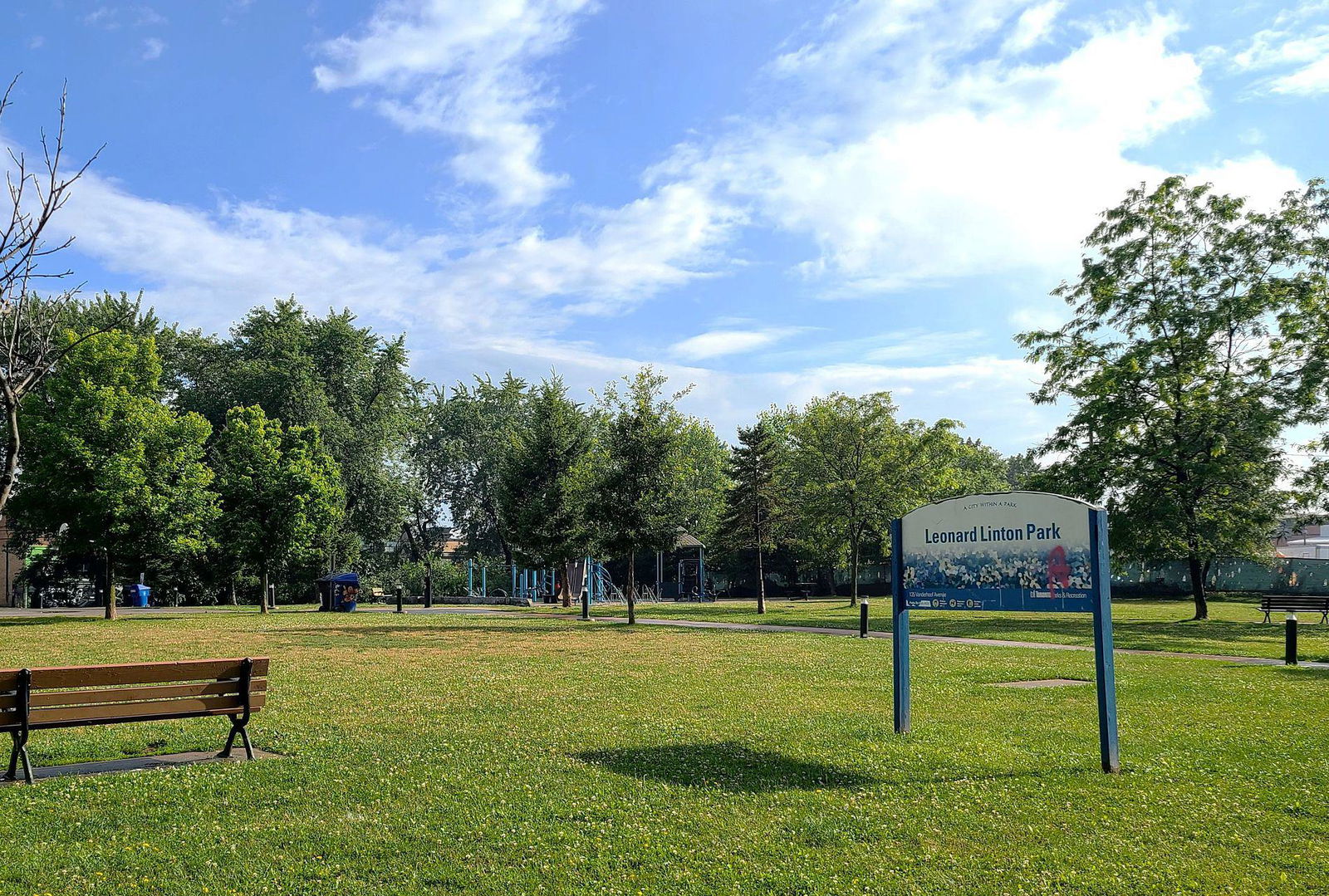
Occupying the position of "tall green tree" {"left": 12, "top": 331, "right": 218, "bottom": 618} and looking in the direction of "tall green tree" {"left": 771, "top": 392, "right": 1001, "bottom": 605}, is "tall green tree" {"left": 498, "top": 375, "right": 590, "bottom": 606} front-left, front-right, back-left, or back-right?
front-left

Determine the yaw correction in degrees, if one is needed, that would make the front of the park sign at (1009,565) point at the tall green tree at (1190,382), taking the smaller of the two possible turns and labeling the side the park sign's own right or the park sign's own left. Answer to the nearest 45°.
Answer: approximately 135° to the park sign's own right

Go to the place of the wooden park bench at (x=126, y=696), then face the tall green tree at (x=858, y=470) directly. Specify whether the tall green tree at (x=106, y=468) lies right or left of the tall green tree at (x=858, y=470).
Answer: left

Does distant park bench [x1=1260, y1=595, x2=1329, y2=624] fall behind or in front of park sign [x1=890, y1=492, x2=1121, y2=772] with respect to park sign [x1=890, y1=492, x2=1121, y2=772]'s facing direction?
behind

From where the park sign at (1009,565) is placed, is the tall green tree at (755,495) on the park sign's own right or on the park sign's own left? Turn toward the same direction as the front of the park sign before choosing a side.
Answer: on the park sign's own right

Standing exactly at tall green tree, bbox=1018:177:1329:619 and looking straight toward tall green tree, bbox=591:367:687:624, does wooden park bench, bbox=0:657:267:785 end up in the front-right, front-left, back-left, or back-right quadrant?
front-left

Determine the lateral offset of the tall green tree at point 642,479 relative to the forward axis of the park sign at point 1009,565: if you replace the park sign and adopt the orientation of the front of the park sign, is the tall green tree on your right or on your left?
on your right

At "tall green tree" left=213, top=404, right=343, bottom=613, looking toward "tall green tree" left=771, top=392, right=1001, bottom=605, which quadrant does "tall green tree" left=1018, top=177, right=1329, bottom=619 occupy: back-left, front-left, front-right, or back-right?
front-right

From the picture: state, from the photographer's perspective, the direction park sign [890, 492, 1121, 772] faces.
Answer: facing the viewer and to the left of the viewer
